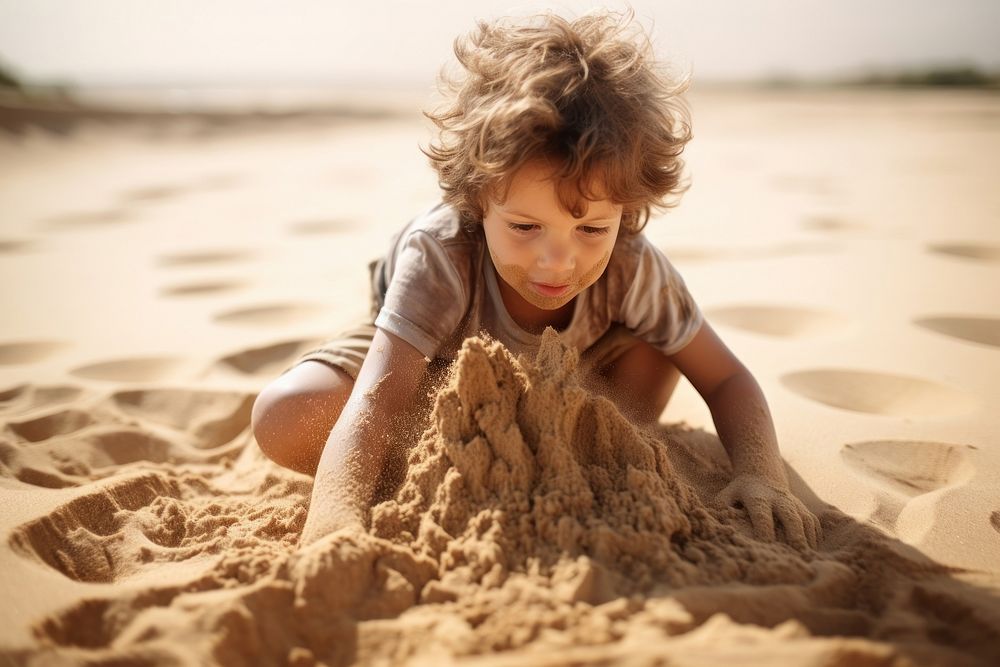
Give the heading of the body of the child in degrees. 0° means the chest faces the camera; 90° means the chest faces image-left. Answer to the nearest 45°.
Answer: approximately 0°
